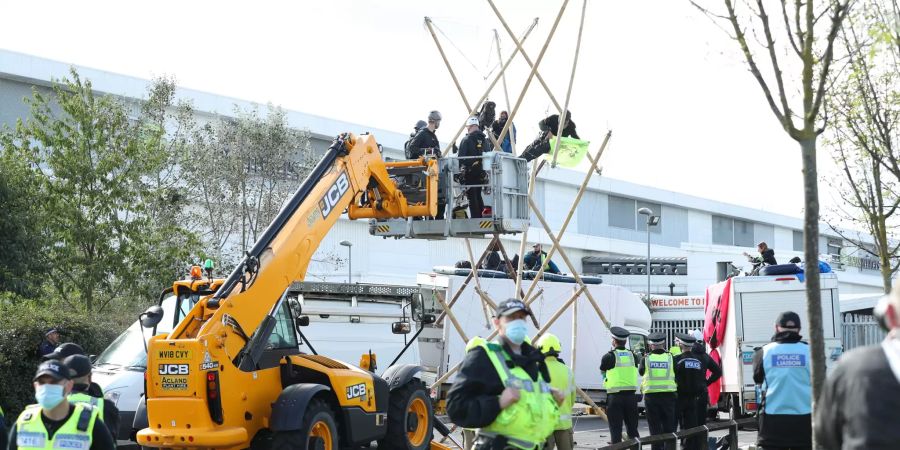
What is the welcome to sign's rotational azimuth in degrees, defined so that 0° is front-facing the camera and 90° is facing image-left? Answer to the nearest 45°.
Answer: approximately 0°

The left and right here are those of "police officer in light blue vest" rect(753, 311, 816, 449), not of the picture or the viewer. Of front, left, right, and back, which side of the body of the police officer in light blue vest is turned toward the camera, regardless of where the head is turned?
back

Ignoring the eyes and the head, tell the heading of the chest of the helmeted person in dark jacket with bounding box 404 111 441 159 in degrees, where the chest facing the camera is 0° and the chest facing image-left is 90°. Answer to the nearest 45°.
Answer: approximately 270°

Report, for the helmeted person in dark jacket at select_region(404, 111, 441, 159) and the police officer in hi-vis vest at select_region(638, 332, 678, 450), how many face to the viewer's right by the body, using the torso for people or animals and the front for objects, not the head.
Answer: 1

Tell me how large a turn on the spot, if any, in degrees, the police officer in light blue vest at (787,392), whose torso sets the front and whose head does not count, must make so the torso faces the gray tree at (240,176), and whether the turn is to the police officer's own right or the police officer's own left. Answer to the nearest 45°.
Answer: approximately 45° to the police officer's own left

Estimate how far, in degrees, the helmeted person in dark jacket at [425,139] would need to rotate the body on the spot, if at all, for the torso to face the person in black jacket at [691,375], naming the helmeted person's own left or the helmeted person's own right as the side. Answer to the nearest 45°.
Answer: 0° — they already face them

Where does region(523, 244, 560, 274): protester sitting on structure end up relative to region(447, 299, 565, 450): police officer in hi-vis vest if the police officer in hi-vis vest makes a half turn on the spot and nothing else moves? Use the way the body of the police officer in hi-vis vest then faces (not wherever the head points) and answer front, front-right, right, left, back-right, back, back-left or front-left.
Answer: front-right

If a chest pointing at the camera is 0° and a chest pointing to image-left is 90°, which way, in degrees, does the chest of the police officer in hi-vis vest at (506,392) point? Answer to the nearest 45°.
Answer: approximately 315°
